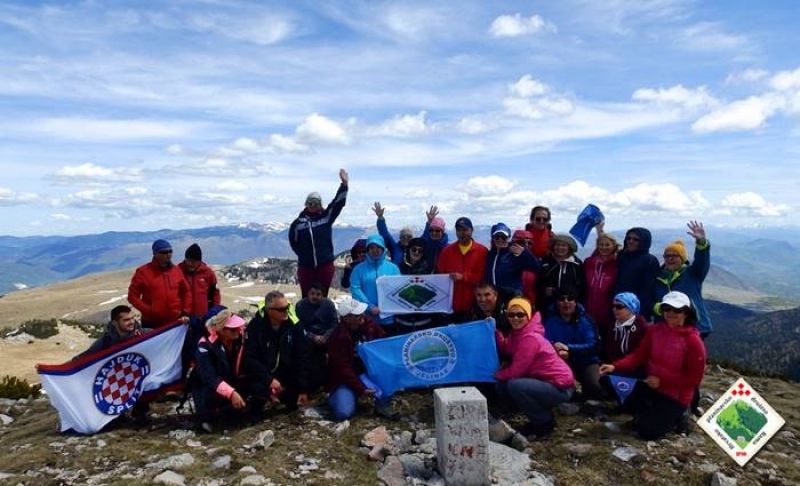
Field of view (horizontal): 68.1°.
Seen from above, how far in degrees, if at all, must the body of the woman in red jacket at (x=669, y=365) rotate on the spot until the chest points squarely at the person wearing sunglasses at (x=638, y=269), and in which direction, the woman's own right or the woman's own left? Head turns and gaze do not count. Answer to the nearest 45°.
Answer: approximately 135° to the woman's own right

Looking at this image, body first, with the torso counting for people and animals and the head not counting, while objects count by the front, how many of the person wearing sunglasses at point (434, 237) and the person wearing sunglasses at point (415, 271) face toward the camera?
2

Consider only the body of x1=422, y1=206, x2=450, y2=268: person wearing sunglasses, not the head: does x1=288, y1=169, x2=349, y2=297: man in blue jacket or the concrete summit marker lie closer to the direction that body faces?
the concrete summit marker

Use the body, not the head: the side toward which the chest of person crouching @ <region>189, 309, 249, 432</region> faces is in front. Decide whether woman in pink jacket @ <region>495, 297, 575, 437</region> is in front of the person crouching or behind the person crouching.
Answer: in front

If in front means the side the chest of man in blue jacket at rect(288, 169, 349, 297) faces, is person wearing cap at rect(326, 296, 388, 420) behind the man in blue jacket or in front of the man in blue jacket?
in front

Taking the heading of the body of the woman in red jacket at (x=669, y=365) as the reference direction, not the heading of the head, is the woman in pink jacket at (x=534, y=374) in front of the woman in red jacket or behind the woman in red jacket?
in front

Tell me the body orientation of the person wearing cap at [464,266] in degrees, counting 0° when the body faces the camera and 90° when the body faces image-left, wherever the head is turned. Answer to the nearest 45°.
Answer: approximately 0°

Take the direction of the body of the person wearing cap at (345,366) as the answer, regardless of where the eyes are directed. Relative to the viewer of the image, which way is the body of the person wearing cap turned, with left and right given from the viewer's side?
facing the viewer and to the right of the viewer

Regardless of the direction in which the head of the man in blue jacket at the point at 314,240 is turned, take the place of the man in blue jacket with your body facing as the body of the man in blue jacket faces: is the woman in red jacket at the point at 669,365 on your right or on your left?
on your left

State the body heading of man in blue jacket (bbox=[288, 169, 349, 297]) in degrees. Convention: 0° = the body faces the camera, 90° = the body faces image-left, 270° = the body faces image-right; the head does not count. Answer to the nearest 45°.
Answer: approximately 0°

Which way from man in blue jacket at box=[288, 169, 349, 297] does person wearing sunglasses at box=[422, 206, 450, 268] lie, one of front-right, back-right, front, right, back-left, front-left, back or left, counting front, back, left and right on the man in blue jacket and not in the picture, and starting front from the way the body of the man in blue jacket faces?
left

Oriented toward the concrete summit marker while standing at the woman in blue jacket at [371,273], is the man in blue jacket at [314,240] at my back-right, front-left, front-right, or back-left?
back-right
